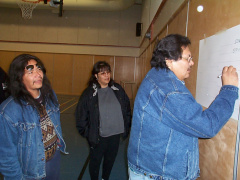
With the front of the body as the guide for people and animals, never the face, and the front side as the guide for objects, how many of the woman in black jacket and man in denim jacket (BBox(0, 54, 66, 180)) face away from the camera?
0

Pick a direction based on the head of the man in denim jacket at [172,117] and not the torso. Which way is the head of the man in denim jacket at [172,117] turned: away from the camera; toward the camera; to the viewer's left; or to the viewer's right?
to the viewer's right

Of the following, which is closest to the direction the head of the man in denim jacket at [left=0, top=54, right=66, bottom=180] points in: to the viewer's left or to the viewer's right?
to the viewer's right

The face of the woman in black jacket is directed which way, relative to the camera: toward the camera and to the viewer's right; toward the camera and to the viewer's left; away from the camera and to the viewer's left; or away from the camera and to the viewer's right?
toward the camera and to the viewer's right

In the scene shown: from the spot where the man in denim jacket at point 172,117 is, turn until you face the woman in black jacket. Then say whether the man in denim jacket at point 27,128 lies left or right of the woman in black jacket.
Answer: left

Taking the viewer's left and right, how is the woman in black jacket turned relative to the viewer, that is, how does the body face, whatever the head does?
facing the viewer and to the right of the viewer

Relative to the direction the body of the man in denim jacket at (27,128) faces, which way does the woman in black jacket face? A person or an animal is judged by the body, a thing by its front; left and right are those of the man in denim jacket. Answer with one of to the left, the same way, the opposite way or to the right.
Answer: the same way

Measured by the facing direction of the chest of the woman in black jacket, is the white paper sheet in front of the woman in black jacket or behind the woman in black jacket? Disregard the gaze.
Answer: in front

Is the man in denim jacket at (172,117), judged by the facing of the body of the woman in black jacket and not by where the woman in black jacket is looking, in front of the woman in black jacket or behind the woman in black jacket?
in front
